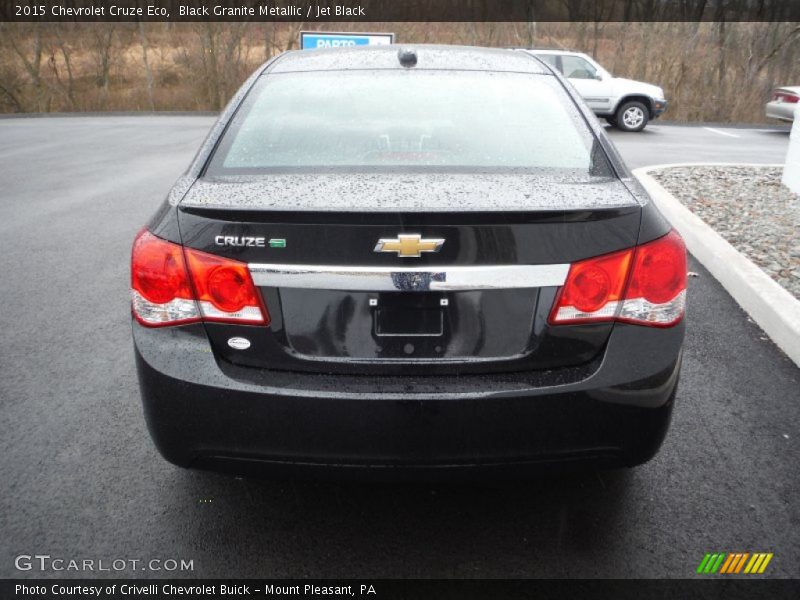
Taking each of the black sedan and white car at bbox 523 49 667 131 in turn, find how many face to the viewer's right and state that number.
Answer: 1

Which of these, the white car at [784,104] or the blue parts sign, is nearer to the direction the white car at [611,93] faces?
the white car

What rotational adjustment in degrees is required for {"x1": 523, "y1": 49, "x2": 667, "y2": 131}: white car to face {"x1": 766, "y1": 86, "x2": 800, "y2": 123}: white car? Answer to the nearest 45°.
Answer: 0° — it already faces it

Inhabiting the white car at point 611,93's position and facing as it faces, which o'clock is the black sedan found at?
The black sedan is roughly at 3 o'clock from the white car.

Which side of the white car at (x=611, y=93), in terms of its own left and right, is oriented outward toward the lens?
right

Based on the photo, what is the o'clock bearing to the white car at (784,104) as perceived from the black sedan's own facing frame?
The white car is roughly at 1 o'clock from the black sedan.

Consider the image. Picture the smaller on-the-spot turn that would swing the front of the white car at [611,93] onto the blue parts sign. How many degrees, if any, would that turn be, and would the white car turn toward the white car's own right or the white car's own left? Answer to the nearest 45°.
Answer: approximately 180°

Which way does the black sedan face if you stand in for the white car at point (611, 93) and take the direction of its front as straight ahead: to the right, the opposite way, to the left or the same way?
to the left

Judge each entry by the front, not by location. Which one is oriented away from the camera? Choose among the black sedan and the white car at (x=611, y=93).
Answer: the black sedan

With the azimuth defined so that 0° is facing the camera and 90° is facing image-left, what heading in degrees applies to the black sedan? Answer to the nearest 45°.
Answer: approximately 180°

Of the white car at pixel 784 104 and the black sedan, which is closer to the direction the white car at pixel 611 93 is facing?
the white car

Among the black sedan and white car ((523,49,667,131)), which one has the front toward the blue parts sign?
the black sedan

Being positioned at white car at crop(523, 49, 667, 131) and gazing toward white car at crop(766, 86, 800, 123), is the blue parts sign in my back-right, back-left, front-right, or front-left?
back-left
